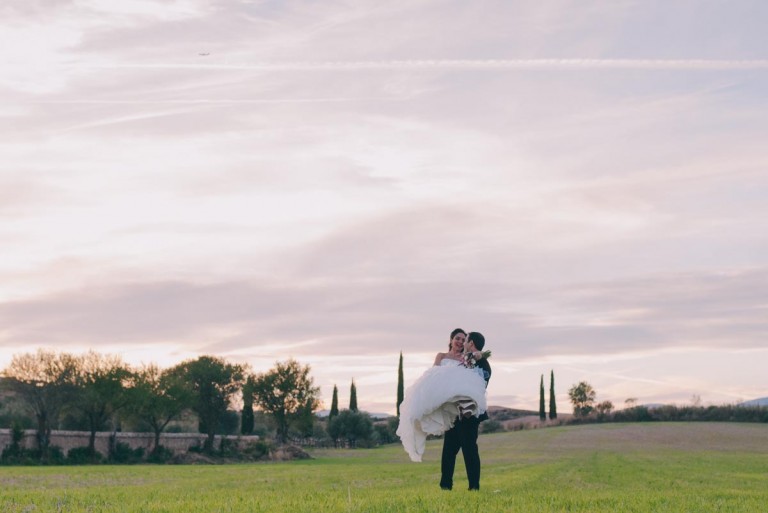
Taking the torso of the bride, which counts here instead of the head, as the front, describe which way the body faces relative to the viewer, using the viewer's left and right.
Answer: facing the viewer and to the right of the viewer
